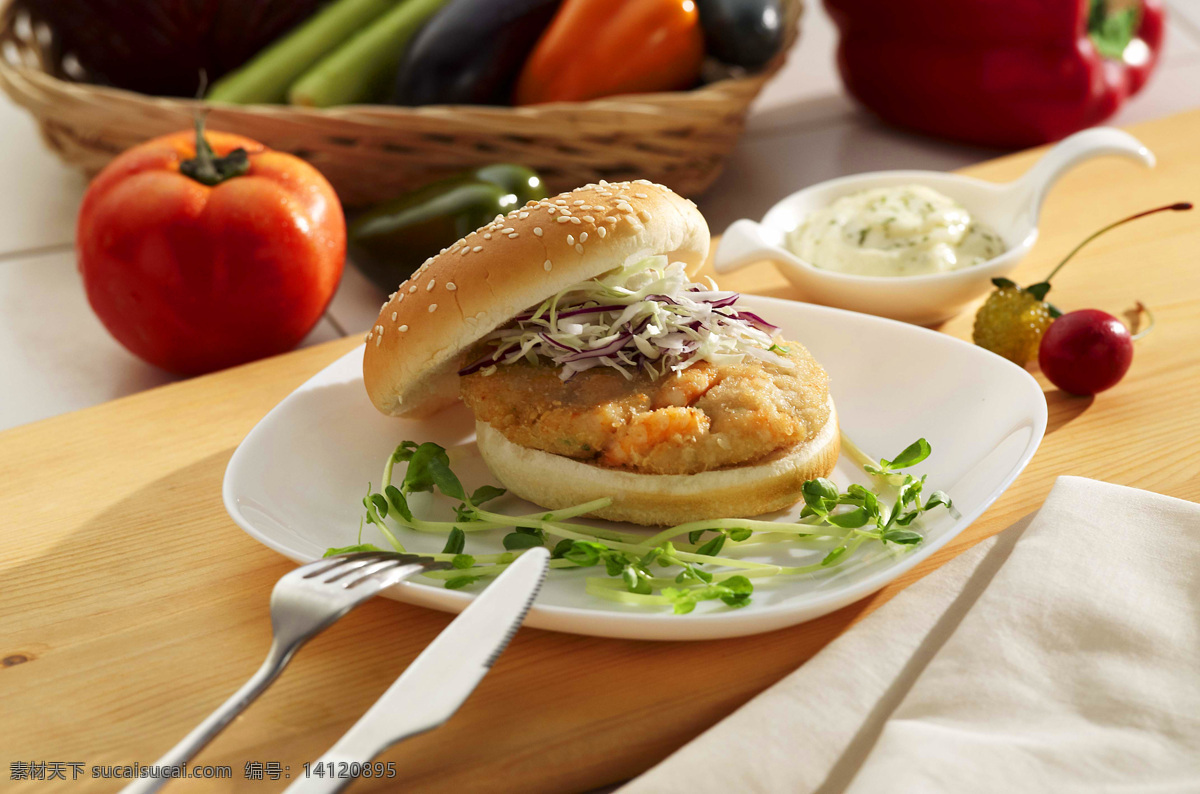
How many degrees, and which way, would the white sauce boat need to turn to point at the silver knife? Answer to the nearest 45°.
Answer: approximately 90° to its left

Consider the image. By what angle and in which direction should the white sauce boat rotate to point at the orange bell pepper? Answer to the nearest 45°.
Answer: approximately 45° to its right

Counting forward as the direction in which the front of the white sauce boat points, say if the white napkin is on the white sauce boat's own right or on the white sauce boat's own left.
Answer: on the white sauce boat's own left

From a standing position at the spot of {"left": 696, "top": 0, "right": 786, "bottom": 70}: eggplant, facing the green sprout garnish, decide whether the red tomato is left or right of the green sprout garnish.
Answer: right

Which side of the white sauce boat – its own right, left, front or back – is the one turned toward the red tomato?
front

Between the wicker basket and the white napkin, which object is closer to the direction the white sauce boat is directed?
the wicker basket

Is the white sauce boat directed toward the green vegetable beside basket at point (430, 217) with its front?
yes

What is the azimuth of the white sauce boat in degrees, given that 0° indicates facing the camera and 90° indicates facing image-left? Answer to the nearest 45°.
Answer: approximately 90°

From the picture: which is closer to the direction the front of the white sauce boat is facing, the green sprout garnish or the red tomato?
the red tomato
